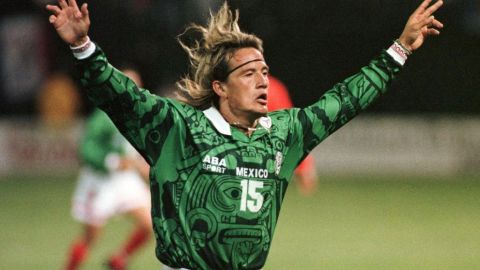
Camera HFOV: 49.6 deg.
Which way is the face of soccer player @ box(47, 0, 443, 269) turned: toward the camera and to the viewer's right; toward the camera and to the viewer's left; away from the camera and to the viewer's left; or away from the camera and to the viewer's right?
toward the camera and to the viewer's right

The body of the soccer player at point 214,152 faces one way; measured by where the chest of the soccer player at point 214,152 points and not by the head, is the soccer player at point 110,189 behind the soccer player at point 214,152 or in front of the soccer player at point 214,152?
behind

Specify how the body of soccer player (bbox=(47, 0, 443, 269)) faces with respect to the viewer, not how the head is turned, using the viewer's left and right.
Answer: facing the viewer and to the right of the viewer
